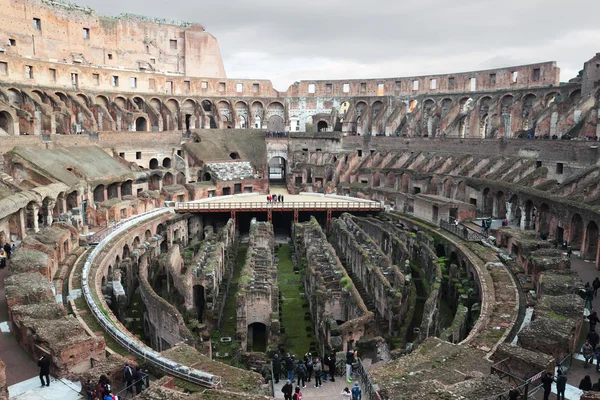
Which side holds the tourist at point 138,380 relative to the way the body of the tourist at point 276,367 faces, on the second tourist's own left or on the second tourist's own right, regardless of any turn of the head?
on the second tourist's own left

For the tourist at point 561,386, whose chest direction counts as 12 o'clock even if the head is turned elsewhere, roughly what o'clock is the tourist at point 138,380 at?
the tourist at point 138,380 is roughly at 10 o'clock from the tourist at point 561,386.

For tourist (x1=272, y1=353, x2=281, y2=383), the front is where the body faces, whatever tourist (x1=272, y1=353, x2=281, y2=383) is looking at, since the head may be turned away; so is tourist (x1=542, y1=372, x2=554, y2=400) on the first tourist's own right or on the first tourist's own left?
on the first tourist's own right

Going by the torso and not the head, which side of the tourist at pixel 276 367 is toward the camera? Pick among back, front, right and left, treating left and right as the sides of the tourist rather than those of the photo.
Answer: back

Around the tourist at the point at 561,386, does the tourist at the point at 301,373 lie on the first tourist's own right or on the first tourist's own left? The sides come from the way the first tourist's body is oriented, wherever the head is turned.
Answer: on the first tourist's own left

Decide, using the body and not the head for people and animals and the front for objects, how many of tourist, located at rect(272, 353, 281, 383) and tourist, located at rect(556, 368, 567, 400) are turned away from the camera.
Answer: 2

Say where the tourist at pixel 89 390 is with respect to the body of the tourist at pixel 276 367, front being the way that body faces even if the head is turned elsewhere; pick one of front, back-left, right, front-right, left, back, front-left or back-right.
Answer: back-left

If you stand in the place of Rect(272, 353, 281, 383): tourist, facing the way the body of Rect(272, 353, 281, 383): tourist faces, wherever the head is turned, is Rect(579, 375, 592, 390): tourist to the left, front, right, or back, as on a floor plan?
right

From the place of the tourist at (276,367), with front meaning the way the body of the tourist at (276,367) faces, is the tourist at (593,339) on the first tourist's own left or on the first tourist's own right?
on the first tourist's own right

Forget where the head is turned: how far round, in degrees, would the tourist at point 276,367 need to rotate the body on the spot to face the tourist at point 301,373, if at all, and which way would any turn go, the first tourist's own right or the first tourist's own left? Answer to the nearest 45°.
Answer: approximately 135° to the first tourist's own right

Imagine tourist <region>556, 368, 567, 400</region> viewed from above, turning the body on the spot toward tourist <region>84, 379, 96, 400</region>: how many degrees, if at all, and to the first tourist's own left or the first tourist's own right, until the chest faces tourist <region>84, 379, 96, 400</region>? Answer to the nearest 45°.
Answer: approximately 135° to the first tourist's own left

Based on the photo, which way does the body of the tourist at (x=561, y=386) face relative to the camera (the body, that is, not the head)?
away from the camera
